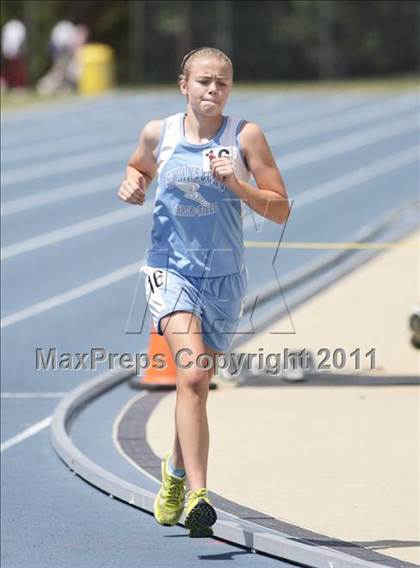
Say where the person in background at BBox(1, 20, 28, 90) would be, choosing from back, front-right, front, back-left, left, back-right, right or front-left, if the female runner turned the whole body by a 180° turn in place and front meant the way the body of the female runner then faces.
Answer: front

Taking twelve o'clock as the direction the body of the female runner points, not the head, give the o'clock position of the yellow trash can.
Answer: The yellow trash can is roughly at 6 o'clock from the female runner.

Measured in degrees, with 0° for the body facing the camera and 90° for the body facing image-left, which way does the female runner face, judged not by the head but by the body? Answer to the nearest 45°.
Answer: approximately 0°

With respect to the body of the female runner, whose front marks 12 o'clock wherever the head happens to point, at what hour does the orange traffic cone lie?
The orange traffic cone is roughly at 6 o'clock from the female runner.

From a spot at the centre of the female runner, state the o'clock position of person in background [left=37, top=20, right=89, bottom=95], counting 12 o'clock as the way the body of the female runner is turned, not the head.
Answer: The person in background is roughly at 6 o'clock from the female runner.
